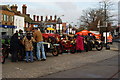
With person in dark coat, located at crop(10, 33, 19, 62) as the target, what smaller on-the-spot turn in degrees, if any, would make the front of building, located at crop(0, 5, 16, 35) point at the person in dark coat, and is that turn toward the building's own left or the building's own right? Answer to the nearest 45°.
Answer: approximately 45° to the building's own right

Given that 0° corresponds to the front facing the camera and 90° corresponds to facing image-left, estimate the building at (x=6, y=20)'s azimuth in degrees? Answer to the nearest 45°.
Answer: approximately 315°
